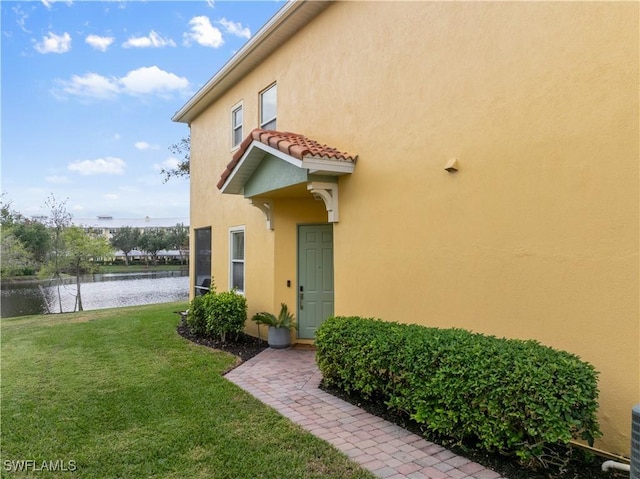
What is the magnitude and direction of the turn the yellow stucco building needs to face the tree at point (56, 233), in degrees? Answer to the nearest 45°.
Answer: approximately 90° to its right

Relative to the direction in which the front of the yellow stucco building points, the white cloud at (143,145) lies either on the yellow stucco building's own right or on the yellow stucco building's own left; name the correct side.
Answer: on the yellow stucco building's own right

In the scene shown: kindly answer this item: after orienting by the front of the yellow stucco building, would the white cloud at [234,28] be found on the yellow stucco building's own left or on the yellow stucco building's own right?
on the yellow stucco building's own right

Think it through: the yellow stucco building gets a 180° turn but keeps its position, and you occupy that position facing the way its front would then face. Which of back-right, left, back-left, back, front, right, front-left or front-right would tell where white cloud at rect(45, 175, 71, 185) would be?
left

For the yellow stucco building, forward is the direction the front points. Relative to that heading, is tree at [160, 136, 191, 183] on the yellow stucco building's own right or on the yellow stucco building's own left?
on the yellow stucco building's own right

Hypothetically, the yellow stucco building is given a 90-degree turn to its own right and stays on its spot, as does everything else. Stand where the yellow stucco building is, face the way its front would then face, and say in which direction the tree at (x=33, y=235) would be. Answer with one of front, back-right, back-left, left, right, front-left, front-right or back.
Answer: front

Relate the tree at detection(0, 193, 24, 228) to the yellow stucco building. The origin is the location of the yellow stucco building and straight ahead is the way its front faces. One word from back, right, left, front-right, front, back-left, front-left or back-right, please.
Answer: right

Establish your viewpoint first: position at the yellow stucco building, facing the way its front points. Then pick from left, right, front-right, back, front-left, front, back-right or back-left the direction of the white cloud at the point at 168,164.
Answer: right

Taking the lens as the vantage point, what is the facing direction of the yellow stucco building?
facing the viewer and to the left of the viewer

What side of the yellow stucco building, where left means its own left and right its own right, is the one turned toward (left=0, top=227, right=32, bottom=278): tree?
right
